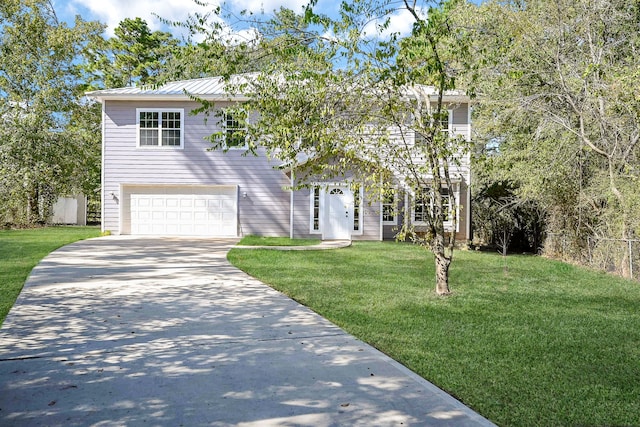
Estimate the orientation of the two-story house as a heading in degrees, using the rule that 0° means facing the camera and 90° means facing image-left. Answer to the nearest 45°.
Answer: approximately 0°

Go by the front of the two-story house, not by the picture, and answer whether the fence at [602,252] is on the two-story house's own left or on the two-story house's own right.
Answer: on the two-story house's own left

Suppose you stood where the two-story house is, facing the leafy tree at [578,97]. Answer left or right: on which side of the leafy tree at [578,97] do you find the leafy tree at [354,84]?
right

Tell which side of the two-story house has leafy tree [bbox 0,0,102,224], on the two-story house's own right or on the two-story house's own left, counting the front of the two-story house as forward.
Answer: on the two-story house's own right

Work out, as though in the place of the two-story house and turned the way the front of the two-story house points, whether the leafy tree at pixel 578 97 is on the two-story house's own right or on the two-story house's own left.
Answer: on the two-story house's own left
